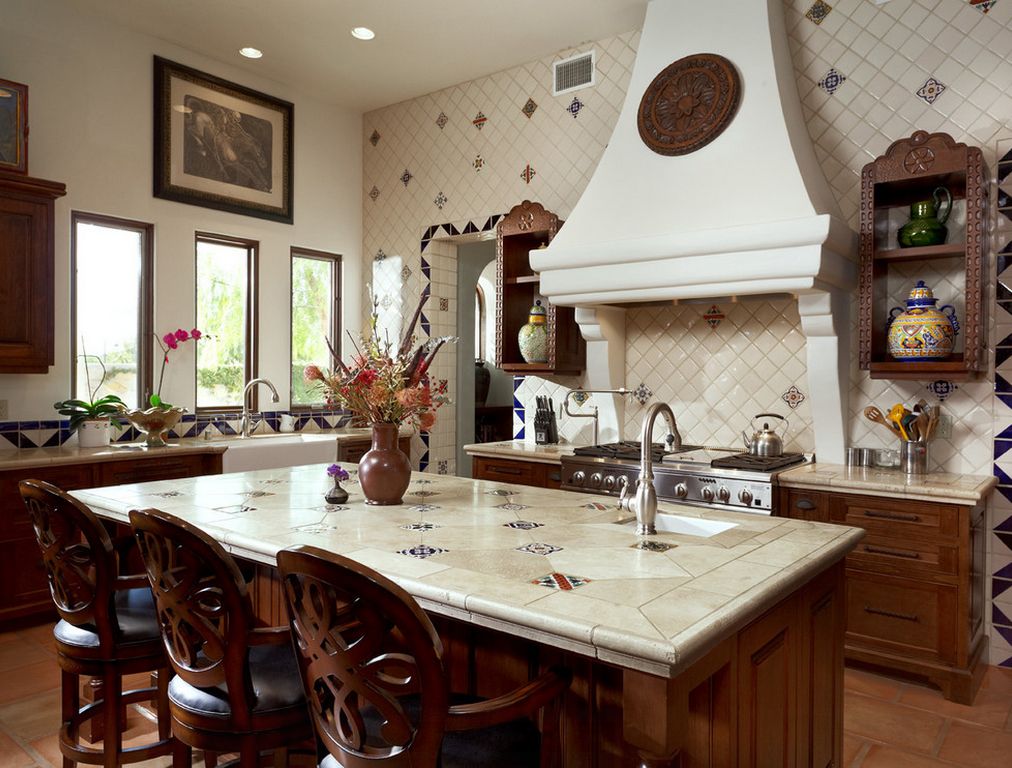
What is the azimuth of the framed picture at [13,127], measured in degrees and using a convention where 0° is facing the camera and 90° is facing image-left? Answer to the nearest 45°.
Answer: approximately 315°

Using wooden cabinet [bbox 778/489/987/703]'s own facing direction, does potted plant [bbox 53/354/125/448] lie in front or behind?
in front

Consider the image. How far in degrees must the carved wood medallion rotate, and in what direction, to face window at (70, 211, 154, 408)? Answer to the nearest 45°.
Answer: approximately 45° to its right

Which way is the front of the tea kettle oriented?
to the viewer's left

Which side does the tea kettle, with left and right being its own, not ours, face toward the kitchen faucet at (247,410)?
front

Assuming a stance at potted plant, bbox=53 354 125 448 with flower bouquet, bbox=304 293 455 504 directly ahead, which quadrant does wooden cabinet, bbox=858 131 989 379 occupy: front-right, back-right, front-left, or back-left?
front-left

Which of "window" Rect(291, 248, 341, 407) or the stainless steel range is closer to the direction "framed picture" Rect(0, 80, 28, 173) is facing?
the stainless steel range

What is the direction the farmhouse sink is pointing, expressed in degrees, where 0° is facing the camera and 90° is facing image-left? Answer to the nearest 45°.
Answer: approximately 315°

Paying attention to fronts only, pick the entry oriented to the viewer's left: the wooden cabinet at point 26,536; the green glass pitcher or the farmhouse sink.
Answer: the green glass pitcher

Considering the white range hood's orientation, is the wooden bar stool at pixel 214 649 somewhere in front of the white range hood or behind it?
in front

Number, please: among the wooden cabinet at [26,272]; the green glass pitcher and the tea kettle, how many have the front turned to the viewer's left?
2

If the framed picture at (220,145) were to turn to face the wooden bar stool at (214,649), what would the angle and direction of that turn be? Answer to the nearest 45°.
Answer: approximately 45° to its right

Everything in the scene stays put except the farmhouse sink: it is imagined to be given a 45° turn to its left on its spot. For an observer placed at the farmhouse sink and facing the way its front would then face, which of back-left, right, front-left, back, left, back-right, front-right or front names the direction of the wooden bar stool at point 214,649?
right

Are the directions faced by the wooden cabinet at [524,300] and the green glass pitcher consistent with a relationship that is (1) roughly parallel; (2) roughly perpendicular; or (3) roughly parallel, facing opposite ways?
roughly perpendicular

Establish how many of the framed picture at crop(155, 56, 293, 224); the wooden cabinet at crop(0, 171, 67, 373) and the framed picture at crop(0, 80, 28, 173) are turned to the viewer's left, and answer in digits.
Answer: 0

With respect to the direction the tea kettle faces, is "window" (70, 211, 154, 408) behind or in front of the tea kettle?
in front

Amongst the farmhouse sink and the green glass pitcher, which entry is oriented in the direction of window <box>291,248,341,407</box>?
the green glass pitcher

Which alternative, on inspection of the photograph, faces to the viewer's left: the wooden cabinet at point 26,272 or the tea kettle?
the tea kettle

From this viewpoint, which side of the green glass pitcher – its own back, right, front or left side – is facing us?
left
